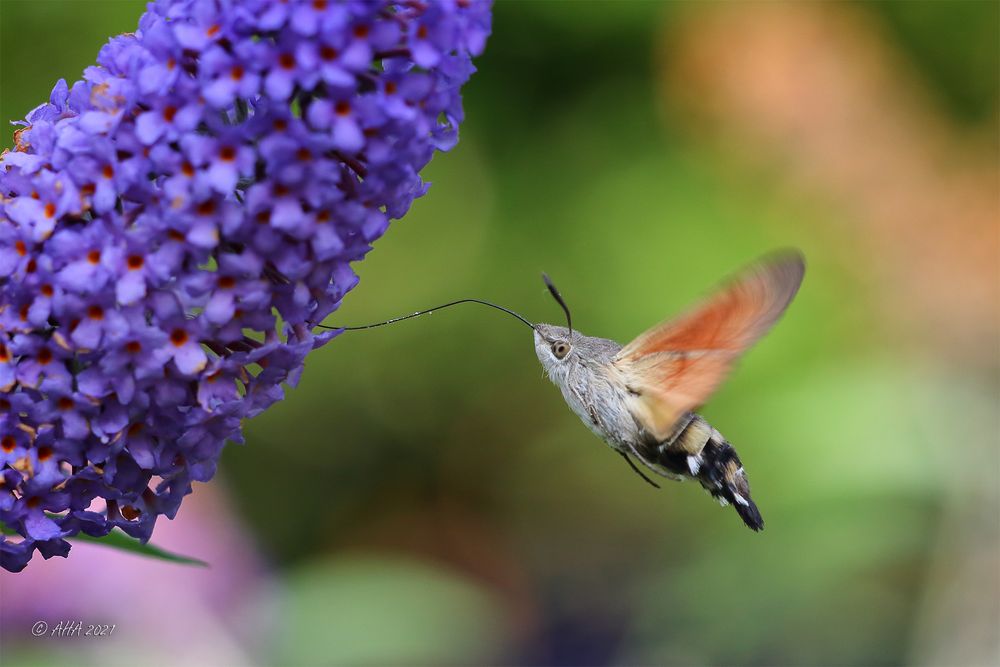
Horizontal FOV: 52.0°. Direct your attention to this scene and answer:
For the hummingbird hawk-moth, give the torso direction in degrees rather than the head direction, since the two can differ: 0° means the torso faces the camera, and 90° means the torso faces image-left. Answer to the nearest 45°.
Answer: approximately 90°

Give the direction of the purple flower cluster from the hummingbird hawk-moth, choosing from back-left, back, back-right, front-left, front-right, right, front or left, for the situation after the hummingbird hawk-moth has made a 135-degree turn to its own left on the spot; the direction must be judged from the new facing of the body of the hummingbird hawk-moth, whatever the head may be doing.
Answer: right
